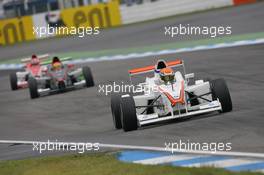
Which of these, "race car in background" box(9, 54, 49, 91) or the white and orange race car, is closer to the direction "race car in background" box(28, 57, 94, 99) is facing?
the white and orange race car

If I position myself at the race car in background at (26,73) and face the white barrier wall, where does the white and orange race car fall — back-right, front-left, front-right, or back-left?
back-right

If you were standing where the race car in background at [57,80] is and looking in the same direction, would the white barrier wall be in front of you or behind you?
behind

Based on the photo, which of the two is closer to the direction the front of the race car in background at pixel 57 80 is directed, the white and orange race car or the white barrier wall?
the white and orange race car

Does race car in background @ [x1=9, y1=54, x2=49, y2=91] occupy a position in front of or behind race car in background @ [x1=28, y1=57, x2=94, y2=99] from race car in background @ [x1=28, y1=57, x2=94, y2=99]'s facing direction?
behind

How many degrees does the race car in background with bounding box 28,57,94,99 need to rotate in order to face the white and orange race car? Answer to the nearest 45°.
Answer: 0° — it already faces it

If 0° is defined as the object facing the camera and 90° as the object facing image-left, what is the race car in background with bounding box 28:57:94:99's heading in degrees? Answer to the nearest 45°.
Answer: approximately 0°
